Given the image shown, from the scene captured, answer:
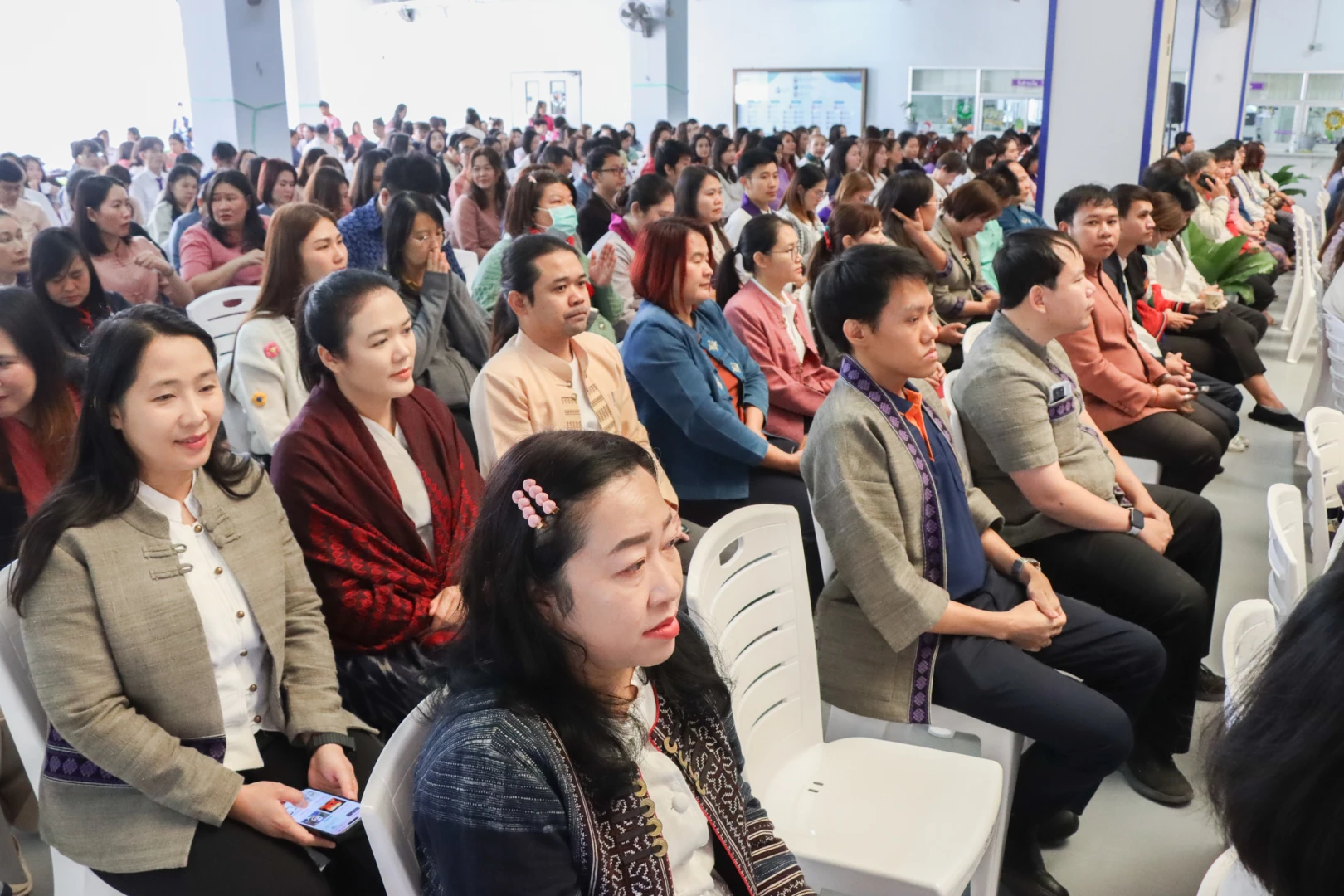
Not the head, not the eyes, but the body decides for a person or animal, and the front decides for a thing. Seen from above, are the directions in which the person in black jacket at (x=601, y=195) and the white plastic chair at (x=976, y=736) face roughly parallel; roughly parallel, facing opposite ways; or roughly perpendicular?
roughly parallel

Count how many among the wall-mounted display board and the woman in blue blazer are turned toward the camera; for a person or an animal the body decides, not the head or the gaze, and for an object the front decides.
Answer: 1

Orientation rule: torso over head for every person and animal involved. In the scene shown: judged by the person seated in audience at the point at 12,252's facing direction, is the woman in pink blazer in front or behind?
in front

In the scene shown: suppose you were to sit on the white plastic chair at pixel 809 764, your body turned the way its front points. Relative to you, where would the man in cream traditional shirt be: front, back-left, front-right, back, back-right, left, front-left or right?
back

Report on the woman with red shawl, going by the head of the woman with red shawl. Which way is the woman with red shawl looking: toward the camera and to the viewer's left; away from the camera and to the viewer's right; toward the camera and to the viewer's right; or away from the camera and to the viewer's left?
toward the camera and to the viewer's right

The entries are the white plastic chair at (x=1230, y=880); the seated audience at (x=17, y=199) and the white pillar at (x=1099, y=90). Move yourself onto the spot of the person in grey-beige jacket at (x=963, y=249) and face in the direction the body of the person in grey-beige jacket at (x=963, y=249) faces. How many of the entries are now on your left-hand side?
1

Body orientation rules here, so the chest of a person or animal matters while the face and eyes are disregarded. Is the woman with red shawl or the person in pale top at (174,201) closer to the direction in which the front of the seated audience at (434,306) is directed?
the woman with red shawl

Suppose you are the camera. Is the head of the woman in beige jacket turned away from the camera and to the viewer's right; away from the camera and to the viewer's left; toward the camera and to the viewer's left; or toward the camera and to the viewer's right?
toward the camera and to the viewer's right

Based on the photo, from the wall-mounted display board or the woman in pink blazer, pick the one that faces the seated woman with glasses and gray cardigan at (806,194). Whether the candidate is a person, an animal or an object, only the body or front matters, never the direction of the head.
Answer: the wall-mounted display board

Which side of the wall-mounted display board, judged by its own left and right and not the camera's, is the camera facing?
front

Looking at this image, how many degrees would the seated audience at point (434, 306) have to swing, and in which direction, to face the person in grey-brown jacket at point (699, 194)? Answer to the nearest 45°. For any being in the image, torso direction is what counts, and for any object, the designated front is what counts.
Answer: approximately 90° to their left

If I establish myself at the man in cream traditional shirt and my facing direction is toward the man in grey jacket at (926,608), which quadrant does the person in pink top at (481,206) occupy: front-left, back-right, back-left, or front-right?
back-left

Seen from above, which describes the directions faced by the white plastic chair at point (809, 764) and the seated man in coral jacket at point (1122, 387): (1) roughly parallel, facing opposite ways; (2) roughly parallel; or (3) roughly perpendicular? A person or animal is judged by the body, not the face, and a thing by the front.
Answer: roughly parallel

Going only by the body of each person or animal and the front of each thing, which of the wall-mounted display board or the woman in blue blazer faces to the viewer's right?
the woman in blue blazer

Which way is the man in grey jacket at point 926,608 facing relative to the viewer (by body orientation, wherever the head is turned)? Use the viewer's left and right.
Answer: facing the viewer and to the right of the viewer

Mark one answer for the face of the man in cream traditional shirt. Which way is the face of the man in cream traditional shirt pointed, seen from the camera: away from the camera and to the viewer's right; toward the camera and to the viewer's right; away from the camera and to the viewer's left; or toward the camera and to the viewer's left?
toward the camera and to the viewer's right
